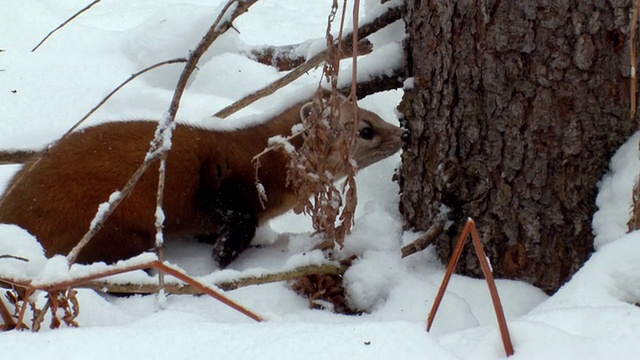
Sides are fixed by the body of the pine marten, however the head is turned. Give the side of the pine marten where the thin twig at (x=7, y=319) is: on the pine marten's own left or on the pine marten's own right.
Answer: on the pine marten's own right

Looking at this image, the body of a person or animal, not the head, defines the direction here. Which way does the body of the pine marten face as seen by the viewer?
to the viewer's right

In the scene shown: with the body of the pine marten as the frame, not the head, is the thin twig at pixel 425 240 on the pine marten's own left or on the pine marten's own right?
on the pine marten's own right

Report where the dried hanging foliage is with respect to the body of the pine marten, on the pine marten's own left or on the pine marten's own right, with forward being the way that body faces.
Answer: on the pine marten's own right
